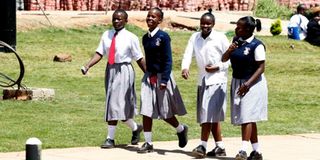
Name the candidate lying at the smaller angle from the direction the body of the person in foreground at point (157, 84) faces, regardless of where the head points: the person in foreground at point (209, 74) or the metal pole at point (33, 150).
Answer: the metal pole

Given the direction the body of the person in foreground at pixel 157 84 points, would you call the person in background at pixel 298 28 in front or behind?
behind
